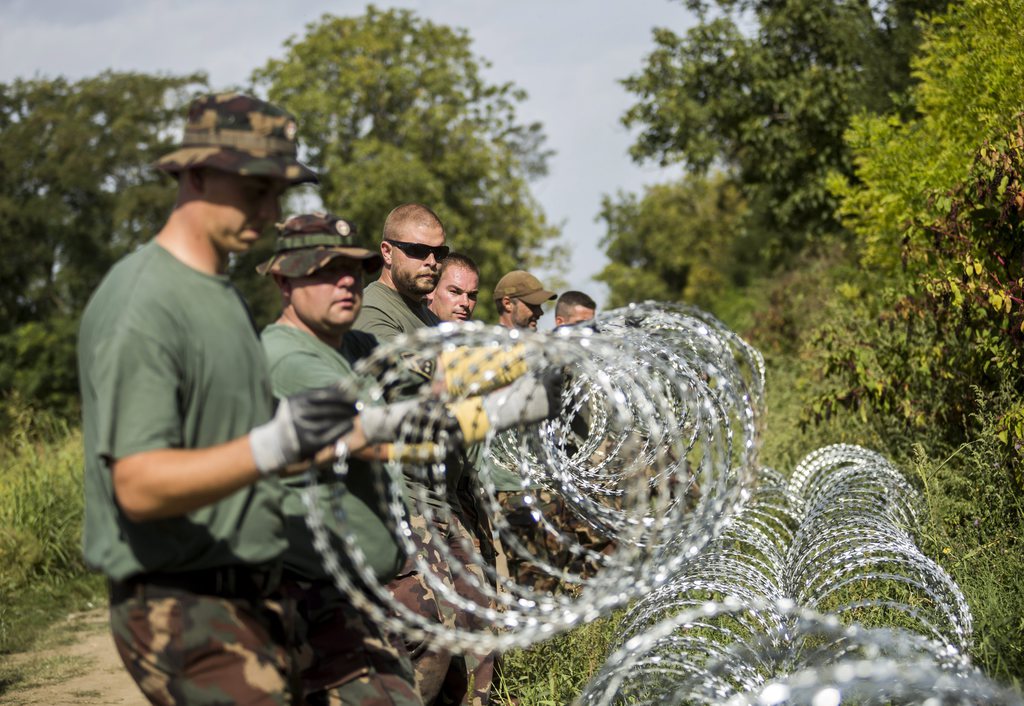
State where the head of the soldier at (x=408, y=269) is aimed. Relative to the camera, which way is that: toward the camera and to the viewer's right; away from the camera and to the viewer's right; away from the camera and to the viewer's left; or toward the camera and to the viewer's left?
toward the camera and to the viewer's right

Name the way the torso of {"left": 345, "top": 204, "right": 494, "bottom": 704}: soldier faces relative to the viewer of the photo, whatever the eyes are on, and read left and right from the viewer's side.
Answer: facing the viewer and to the right of the viewer

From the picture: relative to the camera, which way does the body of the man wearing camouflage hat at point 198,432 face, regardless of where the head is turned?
to the viewer's right

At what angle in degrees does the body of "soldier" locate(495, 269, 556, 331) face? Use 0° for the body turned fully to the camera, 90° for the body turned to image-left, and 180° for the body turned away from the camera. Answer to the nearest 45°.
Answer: approximately 270°

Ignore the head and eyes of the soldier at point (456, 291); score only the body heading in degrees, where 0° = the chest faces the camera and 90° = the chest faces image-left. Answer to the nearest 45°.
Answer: approximately 315°

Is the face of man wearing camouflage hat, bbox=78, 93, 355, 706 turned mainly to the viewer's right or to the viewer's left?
to the viewer's right

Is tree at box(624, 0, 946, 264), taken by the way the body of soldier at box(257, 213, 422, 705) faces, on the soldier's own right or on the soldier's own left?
on the soldier's own left
